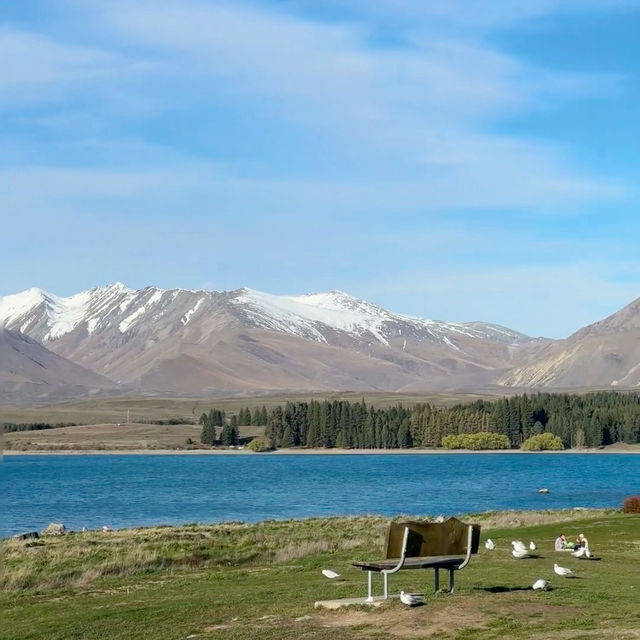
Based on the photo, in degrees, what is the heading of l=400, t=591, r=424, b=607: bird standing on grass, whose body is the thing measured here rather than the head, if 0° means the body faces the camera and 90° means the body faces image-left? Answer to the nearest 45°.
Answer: approximately 90°

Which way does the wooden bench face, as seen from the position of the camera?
facing away from the viewer and to the left of the viewer

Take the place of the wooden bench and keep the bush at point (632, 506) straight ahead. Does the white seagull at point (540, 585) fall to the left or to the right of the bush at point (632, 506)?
right

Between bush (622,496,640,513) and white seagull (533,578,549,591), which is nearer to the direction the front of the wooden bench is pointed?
the bush

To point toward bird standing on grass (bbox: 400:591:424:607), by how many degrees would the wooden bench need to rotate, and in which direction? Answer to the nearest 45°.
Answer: approximately 135° to its left
